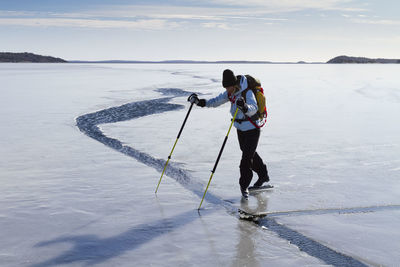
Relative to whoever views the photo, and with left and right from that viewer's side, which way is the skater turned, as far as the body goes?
facing the viewer and to the left of the viewer

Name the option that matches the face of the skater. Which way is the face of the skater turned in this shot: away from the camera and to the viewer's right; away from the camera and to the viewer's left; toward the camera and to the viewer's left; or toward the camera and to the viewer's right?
toward the camera and to the viewer's left
